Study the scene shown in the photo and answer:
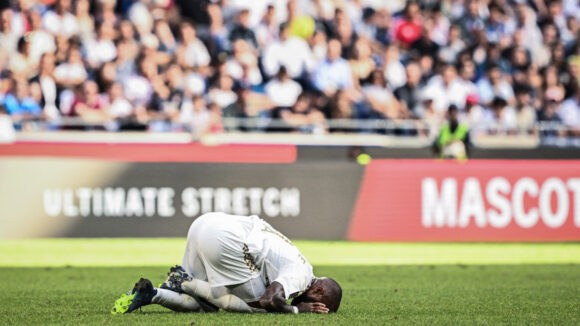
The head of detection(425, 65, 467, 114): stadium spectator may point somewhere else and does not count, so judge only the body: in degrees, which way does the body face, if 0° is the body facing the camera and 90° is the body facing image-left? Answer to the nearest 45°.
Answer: approximately 0°

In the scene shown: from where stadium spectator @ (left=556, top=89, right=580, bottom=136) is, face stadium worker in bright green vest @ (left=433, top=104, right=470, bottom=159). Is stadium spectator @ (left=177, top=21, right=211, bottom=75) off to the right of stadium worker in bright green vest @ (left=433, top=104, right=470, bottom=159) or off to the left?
right

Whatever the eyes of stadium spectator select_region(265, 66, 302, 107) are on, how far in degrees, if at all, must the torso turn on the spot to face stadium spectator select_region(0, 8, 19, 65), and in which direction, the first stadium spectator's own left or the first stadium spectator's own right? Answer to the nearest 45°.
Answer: approximately 90° to the first stadium spectator's own right

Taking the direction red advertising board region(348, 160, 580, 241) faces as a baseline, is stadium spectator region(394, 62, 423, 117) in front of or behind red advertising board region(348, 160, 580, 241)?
behind

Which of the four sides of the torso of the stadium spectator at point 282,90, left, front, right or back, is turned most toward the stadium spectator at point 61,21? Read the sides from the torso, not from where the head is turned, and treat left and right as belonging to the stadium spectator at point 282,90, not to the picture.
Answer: right

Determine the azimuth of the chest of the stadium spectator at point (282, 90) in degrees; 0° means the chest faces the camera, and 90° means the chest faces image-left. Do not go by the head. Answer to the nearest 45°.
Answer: approximately 0°

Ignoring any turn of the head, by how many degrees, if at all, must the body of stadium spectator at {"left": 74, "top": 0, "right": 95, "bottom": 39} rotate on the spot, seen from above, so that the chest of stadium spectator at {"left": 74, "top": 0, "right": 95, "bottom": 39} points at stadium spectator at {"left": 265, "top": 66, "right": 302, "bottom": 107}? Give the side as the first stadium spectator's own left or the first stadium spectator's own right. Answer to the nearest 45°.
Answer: approximately 90° to the first stadium spectator's own left

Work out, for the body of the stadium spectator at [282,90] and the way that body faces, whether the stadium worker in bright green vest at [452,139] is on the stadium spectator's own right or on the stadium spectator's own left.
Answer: on the stadium spectator's own left

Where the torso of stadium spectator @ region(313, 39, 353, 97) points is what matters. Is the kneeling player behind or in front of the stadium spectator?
in front

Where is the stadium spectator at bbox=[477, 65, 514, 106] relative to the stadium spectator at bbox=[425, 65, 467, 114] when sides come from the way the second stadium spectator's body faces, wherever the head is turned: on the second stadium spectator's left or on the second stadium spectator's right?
on the second stadium spectator's left
